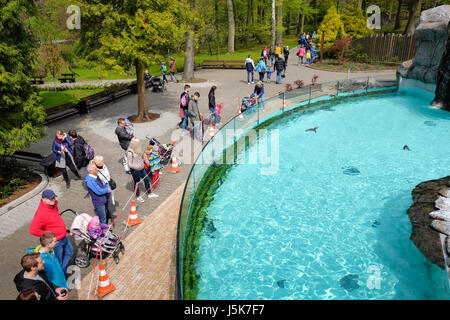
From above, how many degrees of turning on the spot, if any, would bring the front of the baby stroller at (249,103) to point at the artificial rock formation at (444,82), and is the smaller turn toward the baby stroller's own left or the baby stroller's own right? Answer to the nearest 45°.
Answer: approximately 135° to the baby stroller's own left

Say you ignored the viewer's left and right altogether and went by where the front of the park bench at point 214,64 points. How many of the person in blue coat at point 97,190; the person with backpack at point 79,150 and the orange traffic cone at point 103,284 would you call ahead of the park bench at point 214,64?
3

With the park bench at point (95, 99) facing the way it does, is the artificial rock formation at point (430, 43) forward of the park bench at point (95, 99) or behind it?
forward

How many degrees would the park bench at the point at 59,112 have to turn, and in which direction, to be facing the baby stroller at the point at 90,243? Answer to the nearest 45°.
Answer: approximately 45° to its right

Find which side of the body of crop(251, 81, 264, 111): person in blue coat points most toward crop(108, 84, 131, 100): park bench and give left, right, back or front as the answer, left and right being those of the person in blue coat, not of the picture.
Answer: right

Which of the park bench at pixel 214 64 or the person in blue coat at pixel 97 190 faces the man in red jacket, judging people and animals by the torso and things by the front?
the park bench

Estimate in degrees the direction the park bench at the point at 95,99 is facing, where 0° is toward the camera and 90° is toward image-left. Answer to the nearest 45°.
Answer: approximately 315°

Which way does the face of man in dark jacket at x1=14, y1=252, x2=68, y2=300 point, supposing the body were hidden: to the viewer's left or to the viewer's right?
to the viewer's right

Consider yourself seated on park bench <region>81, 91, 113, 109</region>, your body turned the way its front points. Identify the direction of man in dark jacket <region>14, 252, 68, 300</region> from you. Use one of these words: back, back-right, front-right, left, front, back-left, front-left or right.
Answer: front-right

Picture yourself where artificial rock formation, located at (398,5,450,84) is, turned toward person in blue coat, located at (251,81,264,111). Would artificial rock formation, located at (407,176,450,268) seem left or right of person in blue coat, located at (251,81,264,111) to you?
left

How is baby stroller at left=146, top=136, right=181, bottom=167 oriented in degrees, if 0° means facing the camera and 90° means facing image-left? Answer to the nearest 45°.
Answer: approximately 315°

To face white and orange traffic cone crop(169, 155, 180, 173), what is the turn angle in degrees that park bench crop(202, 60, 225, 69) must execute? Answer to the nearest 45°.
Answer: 0° — it already faces it
